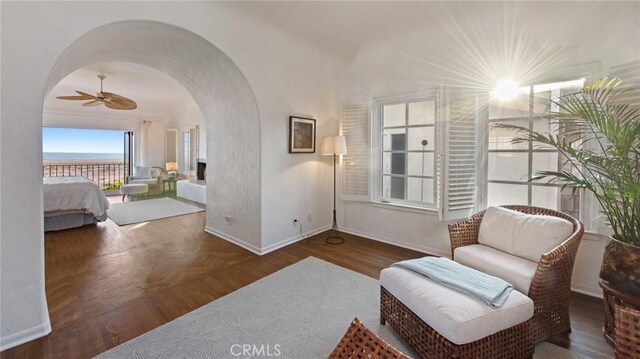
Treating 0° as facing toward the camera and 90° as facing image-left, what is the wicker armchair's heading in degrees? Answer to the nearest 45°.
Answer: approximately 45°

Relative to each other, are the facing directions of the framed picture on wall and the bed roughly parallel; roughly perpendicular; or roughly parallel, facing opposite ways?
roughly perpendicular

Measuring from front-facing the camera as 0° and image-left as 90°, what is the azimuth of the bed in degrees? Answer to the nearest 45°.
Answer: approximately 270°

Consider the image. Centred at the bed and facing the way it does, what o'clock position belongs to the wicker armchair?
The wicker armchair is roughly at 2 o'clock from the bed.

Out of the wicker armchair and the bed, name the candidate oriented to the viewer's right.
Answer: the bed

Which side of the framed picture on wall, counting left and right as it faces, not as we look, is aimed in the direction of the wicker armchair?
front

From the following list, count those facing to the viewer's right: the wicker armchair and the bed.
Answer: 1

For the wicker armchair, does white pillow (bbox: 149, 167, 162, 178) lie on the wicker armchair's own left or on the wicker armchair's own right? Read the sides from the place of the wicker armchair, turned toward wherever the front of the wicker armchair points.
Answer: on the wicker armchair's own right
